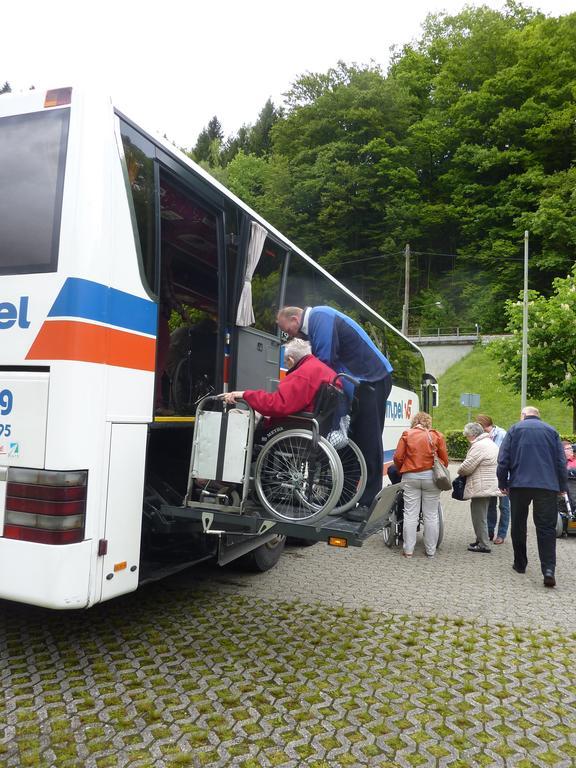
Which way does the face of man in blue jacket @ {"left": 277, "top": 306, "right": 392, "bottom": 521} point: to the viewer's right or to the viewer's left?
to the viewer's left

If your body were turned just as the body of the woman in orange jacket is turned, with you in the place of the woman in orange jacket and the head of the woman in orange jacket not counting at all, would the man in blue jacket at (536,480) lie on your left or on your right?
on your right

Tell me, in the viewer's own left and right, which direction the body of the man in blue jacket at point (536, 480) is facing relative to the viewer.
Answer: facing away from the viewer

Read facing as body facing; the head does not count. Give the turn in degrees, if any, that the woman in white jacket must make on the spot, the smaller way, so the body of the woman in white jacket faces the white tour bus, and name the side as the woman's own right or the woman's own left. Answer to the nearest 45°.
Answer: approximately 45° to the woman's own left

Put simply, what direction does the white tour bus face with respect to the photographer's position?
facing away from the viewer and to the right of the viewer

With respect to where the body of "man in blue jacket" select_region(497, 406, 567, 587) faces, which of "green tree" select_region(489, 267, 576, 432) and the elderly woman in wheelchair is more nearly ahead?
the green tree

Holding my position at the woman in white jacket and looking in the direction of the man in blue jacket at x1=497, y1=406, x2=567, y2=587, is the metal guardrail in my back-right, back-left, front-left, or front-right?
back-left

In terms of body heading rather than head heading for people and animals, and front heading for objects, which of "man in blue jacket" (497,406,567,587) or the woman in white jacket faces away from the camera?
the man in blue jacket

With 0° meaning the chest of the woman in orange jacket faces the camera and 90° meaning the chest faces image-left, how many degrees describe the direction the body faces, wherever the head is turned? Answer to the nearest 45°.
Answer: approximately 180°

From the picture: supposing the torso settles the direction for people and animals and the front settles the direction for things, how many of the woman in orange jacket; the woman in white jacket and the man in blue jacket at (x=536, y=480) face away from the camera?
2

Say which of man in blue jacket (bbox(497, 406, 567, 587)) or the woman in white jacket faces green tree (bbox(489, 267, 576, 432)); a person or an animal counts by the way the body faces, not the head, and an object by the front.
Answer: the man in blue jacket

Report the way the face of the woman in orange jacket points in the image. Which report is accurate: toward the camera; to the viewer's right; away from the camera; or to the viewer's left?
away from the camera

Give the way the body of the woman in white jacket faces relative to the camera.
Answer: to the viewer's left

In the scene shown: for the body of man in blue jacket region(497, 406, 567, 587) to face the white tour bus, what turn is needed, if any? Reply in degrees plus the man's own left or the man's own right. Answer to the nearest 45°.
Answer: approximately 45° to the man's own left
